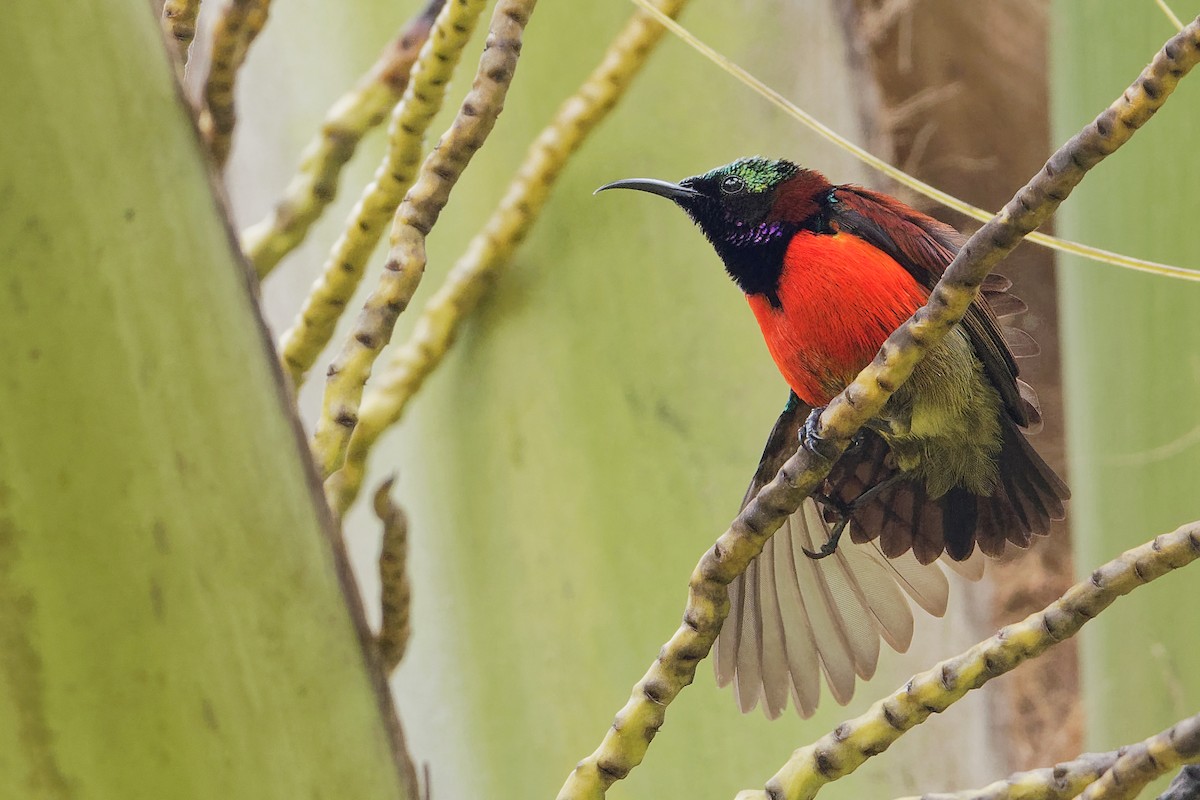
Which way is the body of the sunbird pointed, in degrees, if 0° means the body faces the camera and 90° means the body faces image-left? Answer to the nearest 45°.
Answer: approximately 45°
